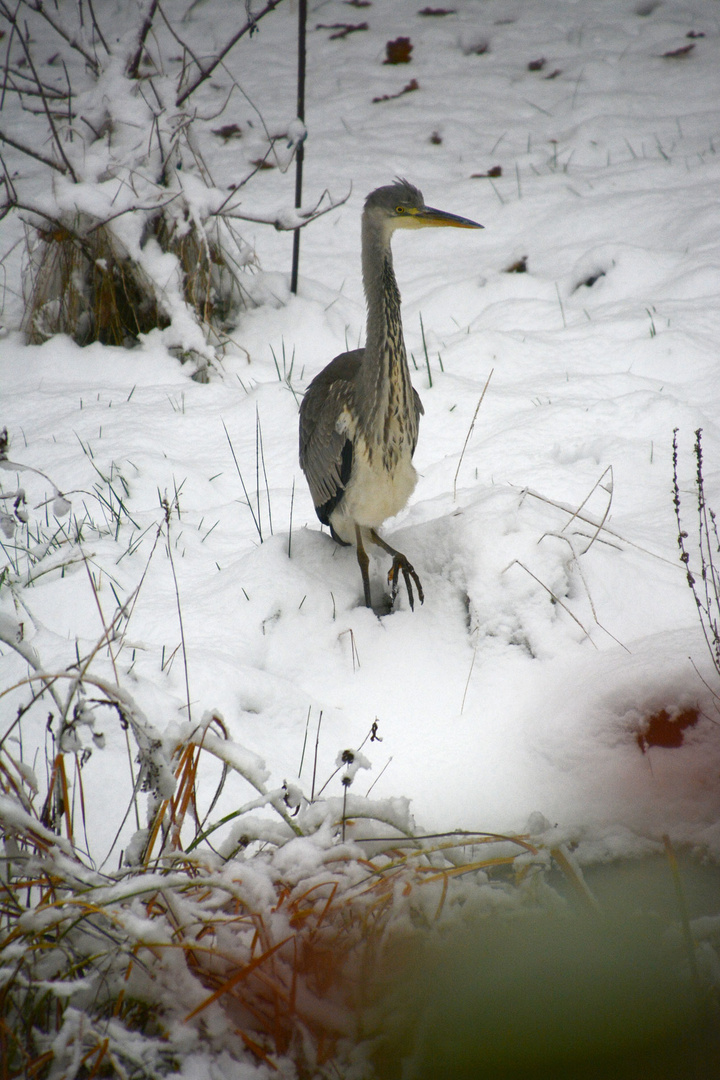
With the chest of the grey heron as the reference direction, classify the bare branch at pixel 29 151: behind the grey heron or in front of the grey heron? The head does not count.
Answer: behind

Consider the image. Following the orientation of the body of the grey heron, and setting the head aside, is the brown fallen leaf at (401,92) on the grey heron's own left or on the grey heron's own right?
on the grey heron's own left

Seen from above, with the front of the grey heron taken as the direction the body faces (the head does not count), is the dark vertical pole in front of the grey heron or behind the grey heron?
behind

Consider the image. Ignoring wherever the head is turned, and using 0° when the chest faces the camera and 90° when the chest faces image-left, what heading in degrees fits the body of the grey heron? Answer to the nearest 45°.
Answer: approximately 315°

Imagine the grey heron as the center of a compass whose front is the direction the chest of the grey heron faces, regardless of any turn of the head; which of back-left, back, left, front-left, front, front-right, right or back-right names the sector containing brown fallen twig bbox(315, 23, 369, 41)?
back-left

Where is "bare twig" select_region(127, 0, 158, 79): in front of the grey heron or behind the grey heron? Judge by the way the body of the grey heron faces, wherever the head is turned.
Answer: behind

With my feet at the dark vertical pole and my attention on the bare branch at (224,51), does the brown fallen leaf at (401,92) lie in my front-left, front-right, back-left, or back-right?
back-right

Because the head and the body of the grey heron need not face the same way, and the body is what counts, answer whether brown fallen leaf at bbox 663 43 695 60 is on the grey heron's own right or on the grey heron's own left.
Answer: on the grey heron's own left

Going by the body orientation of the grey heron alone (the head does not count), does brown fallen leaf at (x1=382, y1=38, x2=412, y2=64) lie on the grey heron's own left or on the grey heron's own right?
on the grey heron's own left

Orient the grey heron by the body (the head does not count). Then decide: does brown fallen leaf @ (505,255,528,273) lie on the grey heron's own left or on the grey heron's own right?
on the grey heron's own left
